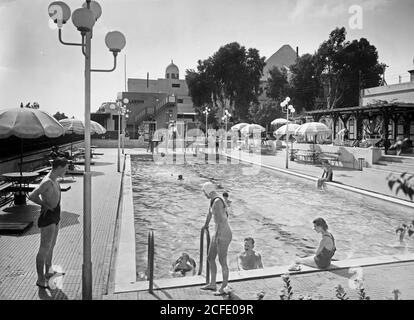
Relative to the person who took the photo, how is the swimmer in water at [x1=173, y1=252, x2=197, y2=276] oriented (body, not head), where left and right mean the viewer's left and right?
facing the viewer

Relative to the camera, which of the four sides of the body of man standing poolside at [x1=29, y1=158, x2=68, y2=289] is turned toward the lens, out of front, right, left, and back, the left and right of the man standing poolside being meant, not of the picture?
right

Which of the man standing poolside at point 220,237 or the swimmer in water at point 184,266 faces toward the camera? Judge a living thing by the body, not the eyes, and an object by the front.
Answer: the swimmer in water

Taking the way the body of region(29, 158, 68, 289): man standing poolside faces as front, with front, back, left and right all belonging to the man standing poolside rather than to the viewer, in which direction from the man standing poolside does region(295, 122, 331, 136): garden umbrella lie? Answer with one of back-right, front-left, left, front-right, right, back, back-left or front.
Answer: front-left

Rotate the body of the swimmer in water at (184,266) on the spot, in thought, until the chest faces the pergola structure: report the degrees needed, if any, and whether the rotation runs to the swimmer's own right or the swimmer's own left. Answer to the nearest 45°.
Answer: approximately 135° to the swimmer's own left

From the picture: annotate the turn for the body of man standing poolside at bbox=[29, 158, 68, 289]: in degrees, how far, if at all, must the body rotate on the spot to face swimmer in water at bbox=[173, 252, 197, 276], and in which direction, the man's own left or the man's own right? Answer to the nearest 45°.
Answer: approximately 45° to the man's own left

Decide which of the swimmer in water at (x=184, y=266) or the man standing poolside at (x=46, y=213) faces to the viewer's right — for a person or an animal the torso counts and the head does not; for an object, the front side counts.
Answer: the man standing poolside

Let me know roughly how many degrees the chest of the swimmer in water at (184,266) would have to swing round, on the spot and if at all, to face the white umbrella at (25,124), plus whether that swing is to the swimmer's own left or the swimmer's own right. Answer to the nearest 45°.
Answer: approximately 135° to the swimmer's own right

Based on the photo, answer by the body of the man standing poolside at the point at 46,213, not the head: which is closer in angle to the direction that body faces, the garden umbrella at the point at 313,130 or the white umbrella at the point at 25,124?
the garden umbrella
